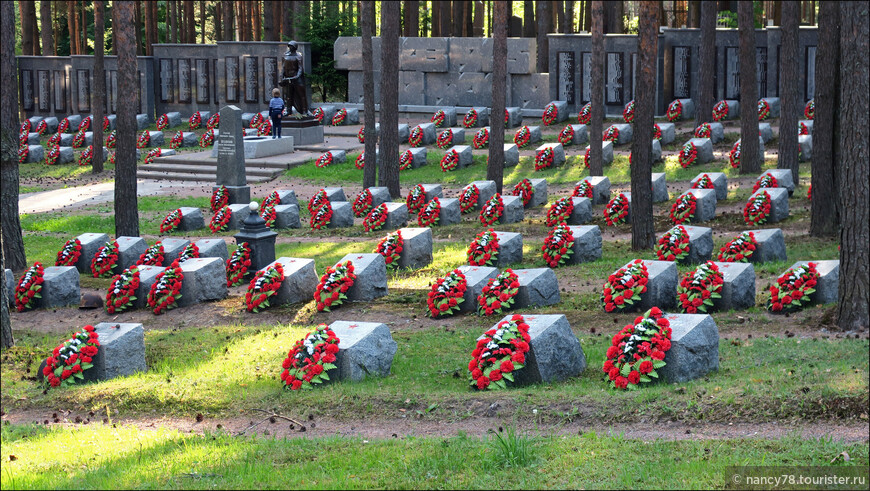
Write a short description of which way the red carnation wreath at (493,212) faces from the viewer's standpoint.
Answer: facing the viewer and to the left of the viewer

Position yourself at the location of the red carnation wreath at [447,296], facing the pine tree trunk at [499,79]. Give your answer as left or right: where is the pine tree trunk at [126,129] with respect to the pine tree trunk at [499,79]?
left

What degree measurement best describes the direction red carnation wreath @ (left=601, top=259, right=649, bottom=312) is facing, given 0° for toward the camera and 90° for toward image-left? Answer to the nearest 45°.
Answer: approximately 45°

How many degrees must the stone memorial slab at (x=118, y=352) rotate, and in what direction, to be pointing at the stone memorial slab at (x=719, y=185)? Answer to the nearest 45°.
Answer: approximately 180°

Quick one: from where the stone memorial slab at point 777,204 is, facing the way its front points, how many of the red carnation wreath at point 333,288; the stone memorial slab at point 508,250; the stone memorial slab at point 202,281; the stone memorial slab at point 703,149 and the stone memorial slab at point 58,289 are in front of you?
4

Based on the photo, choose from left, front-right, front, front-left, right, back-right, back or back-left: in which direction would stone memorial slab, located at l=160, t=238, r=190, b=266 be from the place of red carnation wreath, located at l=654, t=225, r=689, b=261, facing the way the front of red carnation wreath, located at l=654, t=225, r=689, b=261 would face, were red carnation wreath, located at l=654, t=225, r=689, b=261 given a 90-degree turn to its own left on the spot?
back-right

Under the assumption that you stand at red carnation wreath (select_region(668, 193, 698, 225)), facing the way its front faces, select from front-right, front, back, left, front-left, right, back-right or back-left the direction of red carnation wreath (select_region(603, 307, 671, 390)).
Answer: front-left

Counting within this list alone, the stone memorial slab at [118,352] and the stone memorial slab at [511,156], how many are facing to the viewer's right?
0

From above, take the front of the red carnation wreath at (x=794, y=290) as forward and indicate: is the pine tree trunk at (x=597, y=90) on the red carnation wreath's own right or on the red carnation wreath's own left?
on the red carnation wreath's own right

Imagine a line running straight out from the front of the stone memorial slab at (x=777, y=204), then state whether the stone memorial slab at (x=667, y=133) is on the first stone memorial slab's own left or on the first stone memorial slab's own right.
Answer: on the first stone memorial slab's own right

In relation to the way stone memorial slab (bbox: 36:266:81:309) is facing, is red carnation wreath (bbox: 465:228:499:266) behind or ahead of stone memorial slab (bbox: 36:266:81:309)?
behind
